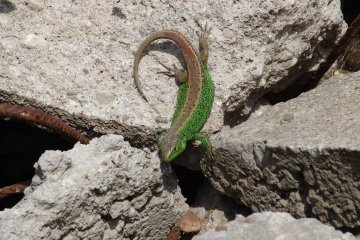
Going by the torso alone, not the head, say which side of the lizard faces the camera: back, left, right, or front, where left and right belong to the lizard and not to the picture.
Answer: front

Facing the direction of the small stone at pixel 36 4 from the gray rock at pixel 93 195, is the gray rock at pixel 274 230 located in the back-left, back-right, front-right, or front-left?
back-right

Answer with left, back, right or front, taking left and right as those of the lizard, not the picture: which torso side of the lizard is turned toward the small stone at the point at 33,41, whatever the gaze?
right

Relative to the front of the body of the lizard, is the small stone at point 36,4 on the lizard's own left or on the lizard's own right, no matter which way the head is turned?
on the lizard's own right

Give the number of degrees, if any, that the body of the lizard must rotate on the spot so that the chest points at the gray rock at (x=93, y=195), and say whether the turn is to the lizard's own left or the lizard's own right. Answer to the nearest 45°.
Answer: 0° — it already faces it

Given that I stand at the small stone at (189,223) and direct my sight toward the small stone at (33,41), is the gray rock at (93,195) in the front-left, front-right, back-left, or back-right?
front-left
